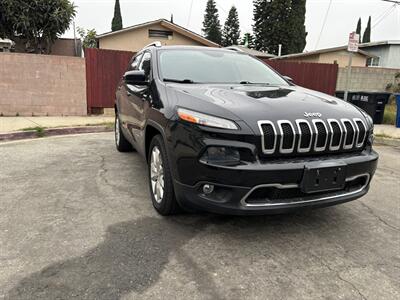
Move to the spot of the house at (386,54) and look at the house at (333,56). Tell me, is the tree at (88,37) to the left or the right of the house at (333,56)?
right

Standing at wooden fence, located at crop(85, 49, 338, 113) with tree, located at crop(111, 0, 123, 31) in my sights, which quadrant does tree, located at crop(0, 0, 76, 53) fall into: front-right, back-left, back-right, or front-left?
front-left

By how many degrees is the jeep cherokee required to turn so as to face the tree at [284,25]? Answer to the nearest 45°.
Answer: approximately 135° to its left

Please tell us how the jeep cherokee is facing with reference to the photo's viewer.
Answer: facing the viewer and to the right of the viewer

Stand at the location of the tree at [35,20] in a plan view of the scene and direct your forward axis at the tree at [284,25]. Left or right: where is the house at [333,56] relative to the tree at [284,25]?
right

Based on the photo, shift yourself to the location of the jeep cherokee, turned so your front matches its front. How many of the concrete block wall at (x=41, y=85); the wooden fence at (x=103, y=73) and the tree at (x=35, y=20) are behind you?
3

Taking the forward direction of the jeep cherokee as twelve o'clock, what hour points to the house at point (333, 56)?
The house is roughly at 8 o'clock from the jeep cherokee.

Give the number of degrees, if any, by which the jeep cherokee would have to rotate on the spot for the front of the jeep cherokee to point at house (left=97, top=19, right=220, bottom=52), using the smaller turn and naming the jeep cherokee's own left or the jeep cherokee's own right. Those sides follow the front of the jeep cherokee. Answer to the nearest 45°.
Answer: approximately 135° to the jeep cherokee's own left

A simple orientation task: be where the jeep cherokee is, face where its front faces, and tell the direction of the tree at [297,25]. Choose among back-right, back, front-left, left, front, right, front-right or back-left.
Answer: back-left

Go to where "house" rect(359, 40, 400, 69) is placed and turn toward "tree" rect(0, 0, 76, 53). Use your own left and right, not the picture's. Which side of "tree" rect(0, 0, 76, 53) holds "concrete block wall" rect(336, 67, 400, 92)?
left

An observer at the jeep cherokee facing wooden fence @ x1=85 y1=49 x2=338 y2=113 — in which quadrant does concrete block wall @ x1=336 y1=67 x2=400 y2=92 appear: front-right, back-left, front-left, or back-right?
front-right

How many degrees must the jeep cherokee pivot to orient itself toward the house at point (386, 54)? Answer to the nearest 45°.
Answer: approximately 135° to its left

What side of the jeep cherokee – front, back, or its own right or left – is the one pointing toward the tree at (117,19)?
back

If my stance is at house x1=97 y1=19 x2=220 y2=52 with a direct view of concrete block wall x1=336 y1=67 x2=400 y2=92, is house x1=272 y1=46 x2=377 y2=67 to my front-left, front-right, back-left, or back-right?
front-left

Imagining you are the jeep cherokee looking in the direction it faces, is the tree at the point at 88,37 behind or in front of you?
behind

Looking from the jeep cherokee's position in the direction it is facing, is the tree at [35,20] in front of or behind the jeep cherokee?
behind
